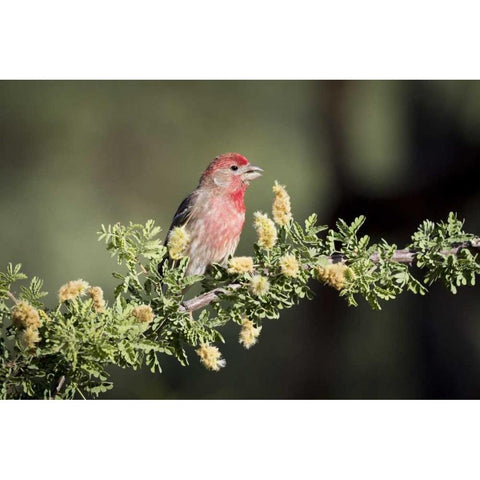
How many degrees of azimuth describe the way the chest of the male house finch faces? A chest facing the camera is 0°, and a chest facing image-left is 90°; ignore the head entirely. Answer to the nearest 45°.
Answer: approximately 315°
